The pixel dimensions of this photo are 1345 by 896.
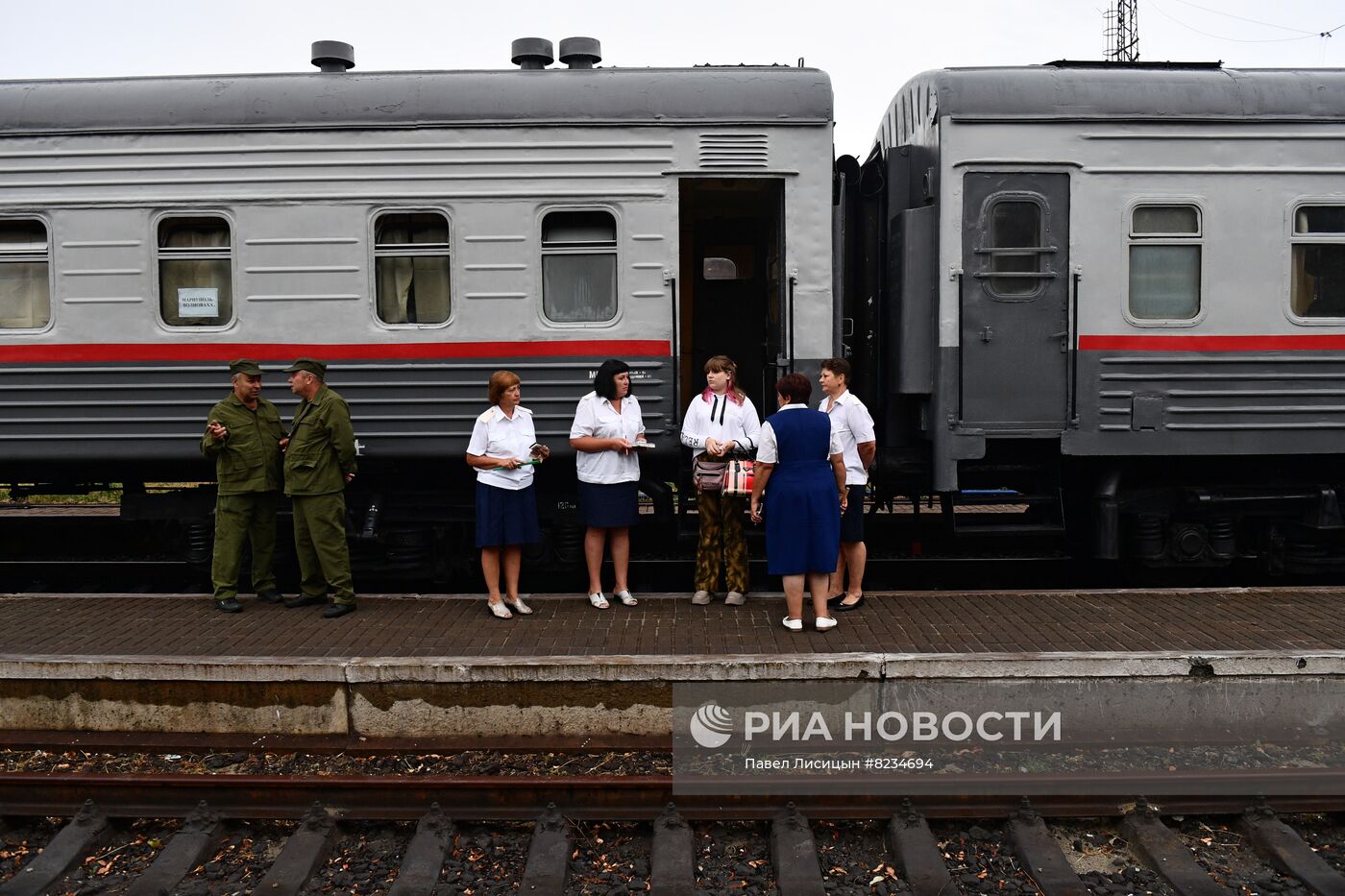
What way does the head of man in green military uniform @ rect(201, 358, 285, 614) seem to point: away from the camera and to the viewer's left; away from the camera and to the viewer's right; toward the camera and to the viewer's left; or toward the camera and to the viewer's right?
toward the camera and to the viewer's right

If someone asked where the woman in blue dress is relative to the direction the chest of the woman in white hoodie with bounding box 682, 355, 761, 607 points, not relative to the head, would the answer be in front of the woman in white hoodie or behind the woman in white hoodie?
in front

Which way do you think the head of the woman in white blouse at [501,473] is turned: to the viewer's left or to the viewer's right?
to the viewer's right

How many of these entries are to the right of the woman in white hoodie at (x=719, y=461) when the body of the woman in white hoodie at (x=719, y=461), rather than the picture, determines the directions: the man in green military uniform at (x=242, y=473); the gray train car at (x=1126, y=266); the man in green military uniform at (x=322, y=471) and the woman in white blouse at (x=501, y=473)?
3

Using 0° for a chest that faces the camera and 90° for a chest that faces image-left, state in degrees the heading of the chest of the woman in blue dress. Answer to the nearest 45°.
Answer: approximately 180°

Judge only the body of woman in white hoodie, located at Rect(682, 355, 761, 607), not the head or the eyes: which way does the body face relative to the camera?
toward the camera

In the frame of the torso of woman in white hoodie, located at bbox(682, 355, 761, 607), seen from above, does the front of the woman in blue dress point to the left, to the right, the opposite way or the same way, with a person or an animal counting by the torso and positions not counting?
the opposite way

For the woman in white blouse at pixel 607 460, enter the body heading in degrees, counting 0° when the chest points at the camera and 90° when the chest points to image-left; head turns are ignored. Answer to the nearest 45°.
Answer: approximately 315°

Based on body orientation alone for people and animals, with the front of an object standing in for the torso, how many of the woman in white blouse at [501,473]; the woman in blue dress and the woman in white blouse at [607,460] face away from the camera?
1

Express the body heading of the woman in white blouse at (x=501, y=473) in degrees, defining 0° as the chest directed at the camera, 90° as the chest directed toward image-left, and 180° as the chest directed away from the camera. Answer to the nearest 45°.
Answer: approximately 315°
